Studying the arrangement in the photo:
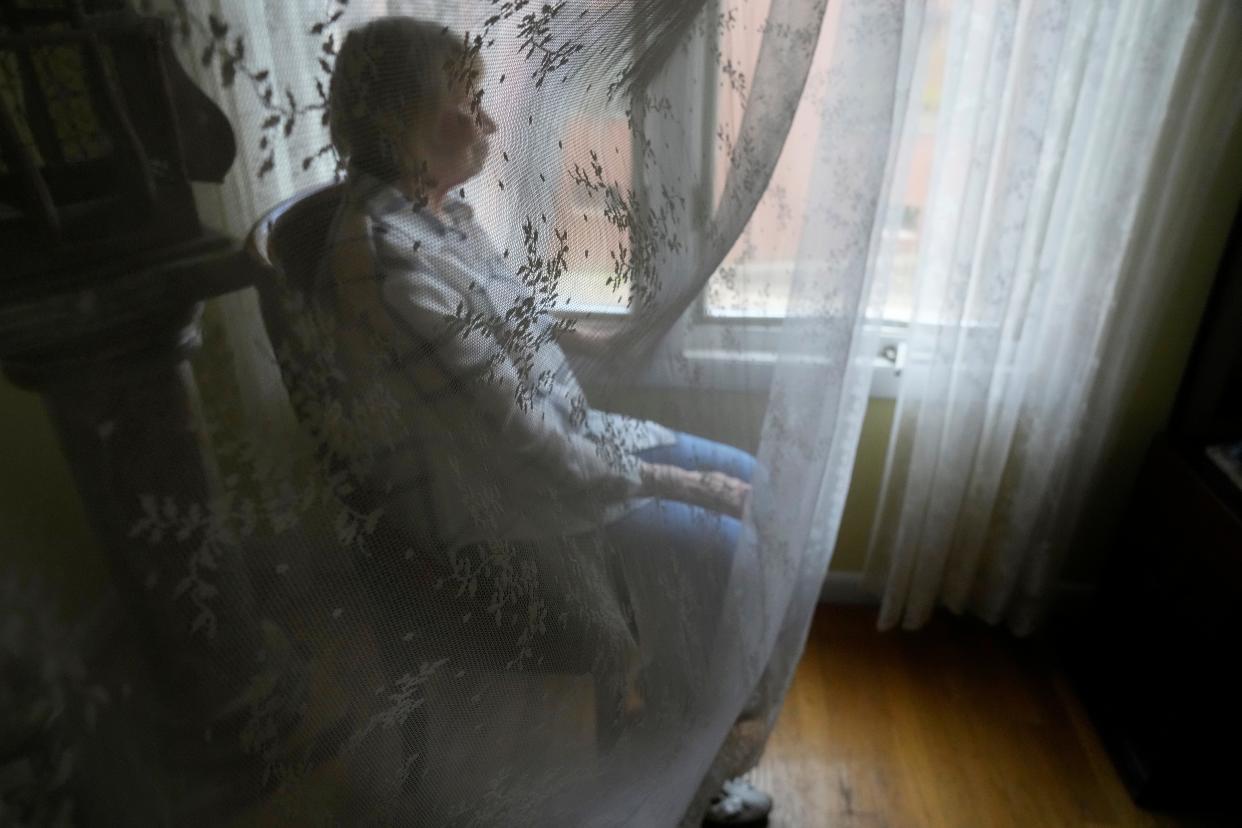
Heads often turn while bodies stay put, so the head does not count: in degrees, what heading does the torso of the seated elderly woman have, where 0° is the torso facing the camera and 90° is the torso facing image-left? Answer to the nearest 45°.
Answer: approximately 270°

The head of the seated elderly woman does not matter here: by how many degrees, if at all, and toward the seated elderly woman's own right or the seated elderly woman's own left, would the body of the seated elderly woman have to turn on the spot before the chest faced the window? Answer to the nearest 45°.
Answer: approximately 45° to the seated elderly woman's own left

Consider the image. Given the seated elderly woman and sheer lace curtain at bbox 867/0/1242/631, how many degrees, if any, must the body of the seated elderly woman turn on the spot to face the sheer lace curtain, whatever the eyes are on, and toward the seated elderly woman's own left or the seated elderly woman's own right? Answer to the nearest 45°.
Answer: approximately 45° to the seated elderly woman's own left

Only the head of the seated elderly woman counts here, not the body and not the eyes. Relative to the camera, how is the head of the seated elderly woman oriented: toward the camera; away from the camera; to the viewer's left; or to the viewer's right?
to the viewer's right
